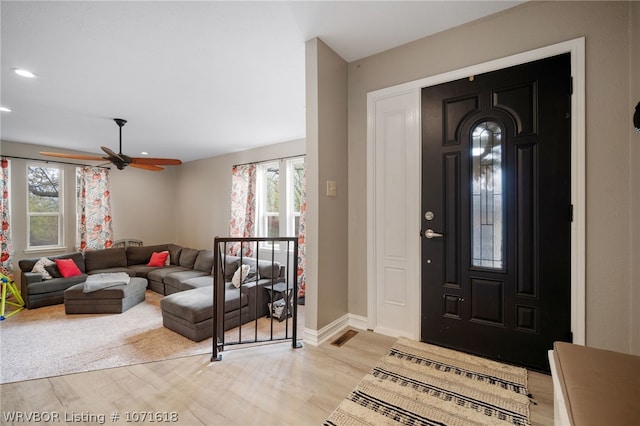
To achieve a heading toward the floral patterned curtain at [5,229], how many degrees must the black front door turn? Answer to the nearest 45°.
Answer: approximately 45° to its right

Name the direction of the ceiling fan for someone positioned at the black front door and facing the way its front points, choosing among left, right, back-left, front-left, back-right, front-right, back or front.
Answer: front-right

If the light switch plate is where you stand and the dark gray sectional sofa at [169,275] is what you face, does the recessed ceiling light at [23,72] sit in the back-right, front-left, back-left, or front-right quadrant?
front-left

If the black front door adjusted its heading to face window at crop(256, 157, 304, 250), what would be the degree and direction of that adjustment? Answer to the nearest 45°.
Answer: approximately 90° to its right

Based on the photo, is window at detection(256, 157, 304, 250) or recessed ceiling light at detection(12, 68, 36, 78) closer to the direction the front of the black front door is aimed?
the recessed ceiling light

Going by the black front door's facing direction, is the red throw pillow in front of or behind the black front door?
in front

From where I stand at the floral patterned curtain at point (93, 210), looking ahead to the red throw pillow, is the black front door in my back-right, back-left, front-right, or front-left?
front-left
